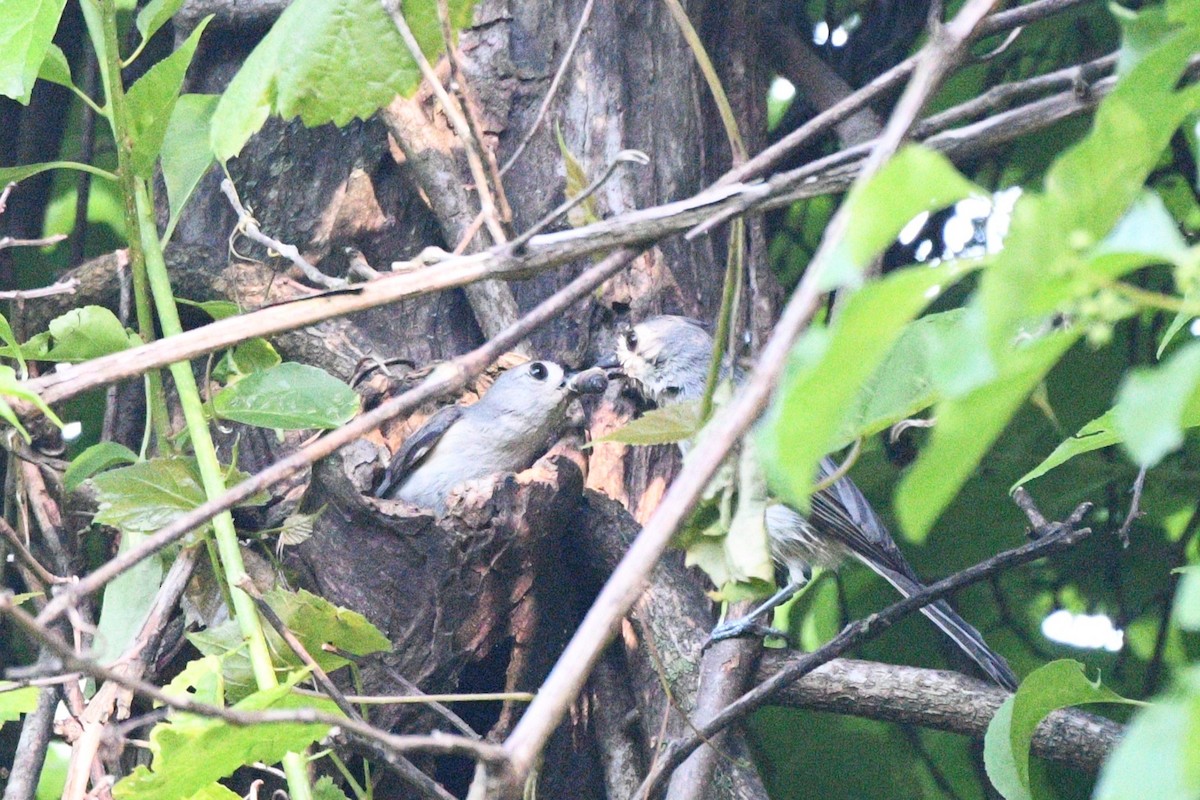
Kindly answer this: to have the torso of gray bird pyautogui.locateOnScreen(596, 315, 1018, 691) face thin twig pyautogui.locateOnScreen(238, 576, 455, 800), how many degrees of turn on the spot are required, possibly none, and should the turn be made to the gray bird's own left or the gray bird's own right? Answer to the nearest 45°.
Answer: approximately 90° to the gray bird's own left

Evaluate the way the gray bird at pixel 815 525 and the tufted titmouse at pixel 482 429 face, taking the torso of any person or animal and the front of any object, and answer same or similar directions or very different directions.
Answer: very different directions

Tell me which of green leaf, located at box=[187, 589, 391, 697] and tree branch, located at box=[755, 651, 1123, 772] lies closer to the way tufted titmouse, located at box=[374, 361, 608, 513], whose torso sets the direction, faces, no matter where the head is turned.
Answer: the tree branch

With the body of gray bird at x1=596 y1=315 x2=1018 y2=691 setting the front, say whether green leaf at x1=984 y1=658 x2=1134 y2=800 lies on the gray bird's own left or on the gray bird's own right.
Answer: on the gray bird's own left

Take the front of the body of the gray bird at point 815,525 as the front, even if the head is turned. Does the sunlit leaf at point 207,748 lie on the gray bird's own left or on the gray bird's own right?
on the gray bird's own left

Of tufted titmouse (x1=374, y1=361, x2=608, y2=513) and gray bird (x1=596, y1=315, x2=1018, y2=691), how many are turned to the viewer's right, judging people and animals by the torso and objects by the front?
1

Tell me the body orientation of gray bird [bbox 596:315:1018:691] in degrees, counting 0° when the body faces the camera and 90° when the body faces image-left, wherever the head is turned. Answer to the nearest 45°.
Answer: approximately 90°

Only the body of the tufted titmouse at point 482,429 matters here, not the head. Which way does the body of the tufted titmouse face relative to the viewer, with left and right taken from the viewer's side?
facing to the right of the viewer

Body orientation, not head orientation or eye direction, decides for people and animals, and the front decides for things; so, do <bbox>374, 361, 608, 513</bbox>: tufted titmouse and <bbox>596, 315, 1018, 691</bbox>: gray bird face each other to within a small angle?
yes

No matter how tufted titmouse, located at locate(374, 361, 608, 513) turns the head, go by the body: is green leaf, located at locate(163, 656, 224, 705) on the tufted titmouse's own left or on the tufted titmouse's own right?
on the tufted titmouse's own right
